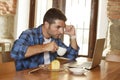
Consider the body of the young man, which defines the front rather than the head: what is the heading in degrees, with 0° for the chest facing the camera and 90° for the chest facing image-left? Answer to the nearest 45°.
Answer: approximately 315°

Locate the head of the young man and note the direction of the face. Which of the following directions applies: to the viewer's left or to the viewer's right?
to the viewer's right
